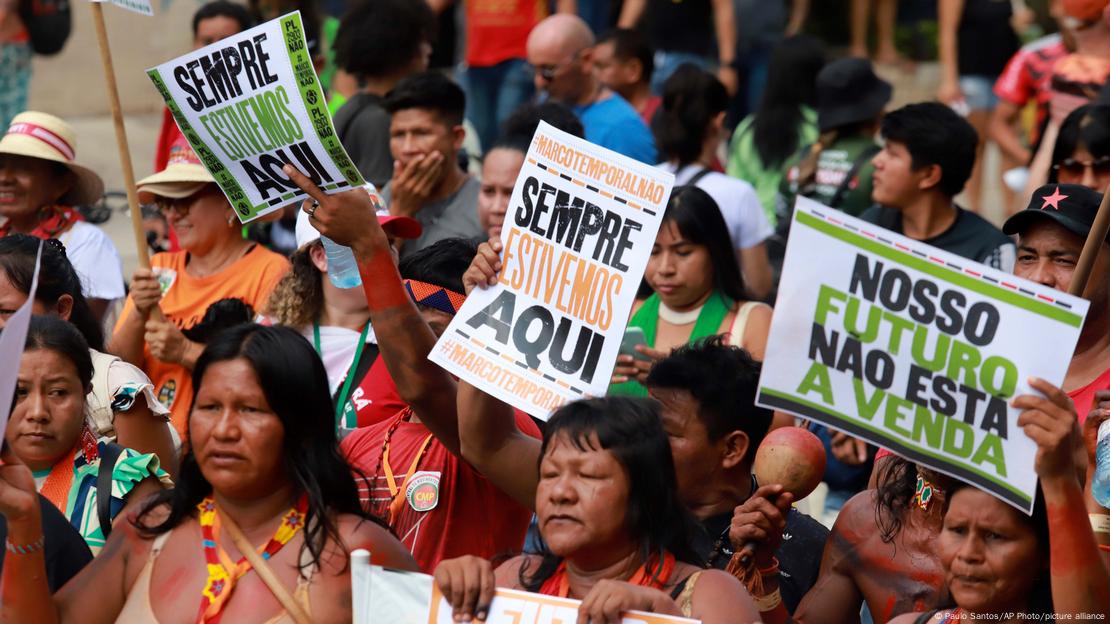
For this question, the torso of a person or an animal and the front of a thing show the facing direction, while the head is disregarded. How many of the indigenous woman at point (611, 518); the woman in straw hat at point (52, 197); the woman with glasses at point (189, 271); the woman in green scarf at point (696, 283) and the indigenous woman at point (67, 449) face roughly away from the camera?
0

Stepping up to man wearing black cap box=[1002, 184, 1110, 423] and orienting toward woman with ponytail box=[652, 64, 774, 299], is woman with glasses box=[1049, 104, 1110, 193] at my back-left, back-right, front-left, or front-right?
front-right

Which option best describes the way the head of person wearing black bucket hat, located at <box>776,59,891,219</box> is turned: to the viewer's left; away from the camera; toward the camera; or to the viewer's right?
away from the camera

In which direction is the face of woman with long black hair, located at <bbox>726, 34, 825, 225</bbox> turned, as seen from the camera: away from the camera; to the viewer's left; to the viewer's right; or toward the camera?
away from the camera

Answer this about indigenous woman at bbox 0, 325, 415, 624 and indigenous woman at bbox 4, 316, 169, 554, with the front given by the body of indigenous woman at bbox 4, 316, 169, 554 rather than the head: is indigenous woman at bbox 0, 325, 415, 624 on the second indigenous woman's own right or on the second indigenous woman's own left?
on the second indigenous woman's own left

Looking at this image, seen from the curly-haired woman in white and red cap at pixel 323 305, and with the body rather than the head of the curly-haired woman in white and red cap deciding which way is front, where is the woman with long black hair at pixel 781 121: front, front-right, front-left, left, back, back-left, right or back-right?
left

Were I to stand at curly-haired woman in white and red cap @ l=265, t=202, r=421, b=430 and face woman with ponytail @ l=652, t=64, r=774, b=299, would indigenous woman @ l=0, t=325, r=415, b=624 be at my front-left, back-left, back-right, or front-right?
back-right

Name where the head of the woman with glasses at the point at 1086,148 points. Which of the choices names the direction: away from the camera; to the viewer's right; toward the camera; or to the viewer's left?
toward the camera

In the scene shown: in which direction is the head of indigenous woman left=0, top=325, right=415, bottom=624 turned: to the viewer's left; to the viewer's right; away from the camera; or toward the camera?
toward the camera

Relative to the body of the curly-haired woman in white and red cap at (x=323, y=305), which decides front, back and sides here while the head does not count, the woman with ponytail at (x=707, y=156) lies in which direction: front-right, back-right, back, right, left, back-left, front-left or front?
left

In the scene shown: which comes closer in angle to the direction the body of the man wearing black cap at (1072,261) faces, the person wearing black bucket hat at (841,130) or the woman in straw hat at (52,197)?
the woman in straw hat

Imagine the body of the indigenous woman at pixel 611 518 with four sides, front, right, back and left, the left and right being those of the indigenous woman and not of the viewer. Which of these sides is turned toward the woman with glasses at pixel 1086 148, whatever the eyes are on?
back

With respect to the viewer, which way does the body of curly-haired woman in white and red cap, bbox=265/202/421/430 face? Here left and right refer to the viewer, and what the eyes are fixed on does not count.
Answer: facing the viewer and to the right of the viewer

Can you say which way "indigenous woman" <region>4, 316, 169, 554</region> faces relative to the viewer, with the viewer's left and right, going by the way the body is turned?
facing the viewer and to the left of the viewer

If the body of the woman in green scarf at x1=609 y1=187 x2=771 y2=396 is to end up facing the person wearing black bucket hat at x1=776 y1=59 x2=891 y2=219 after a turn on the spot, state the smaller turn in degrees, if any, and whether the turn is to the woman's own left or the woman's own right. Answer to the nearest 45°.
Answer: approximately 135° to the woman's own right

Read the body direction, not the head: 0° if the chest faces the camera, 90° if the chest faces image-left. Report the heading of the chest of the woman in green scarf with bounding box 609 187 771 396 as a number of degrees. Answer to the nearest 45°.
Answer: approximately 45°

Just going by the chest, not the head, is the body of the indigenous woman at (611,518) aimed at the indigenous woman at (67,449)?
no
